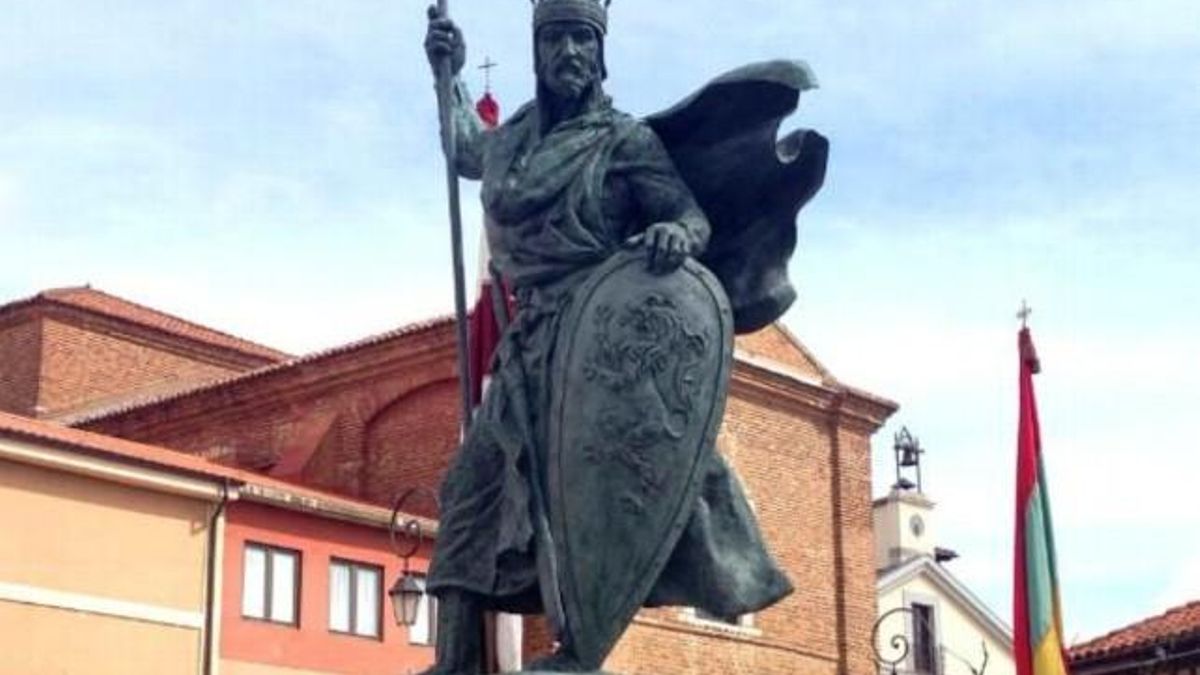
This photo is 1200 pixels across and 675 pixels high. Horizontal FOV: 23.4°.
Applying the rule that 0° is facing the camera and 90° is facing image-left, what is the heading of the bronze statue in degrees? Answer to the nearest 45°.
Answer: approximately 0°

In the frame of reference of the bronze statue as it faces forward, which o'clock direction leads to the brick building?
The brick building is roughly at 6 o'clock from the bronze statue.

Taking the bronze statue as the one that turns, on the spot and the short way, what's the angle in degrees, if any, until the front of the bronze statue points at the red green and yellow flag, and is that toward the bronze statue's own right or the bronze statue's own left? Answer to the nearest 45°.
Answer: approximately 180°
